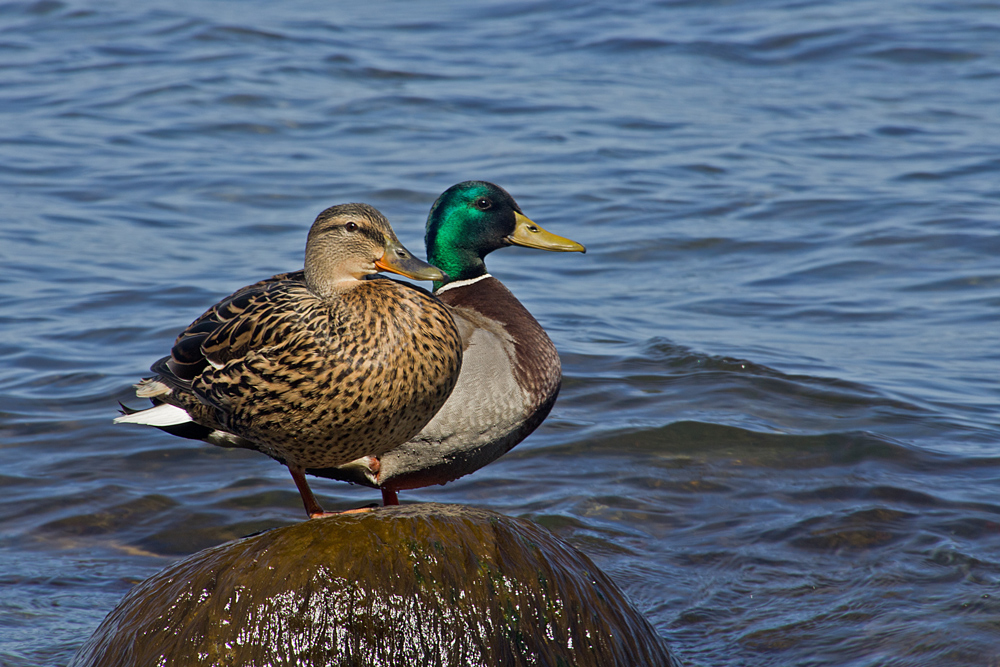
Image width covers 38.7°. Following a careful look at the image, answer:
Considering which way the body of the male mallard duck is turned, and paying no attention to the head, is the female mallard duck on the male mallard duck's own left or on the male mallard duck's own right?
on the male mallard duck's own right

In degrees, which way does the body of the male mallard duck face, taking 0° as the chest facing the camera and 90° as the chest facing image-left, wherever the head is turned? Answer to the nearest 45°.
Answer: approximately 270°
